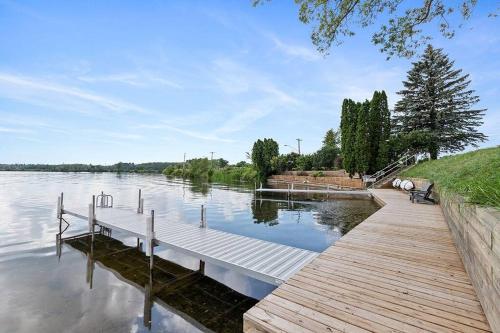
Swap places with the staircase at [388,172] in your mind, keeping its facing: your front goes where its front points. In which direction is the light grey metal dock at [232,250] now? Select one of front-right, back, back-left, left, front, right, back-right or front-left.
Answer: left

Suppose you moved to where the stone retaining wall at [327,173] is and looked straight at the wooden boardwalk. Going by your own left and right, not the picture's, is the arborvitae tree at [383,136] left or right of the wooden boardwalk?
left

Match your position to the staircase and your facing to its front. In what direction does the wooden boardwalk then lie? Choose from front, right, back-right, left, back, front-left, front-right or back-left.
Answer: left

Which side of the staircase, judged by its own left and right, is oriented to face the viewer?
left

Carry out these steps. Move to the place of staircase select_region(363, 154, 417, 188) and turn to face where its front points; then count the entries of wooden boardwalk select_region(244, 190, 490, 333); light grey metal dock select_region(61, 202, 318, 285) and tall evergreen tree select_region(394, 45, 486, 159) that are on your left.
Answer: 2

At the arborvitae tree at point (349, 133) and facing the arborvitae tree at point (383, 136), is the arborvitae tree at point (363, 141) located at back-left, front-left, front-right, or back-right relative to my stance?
front-right
